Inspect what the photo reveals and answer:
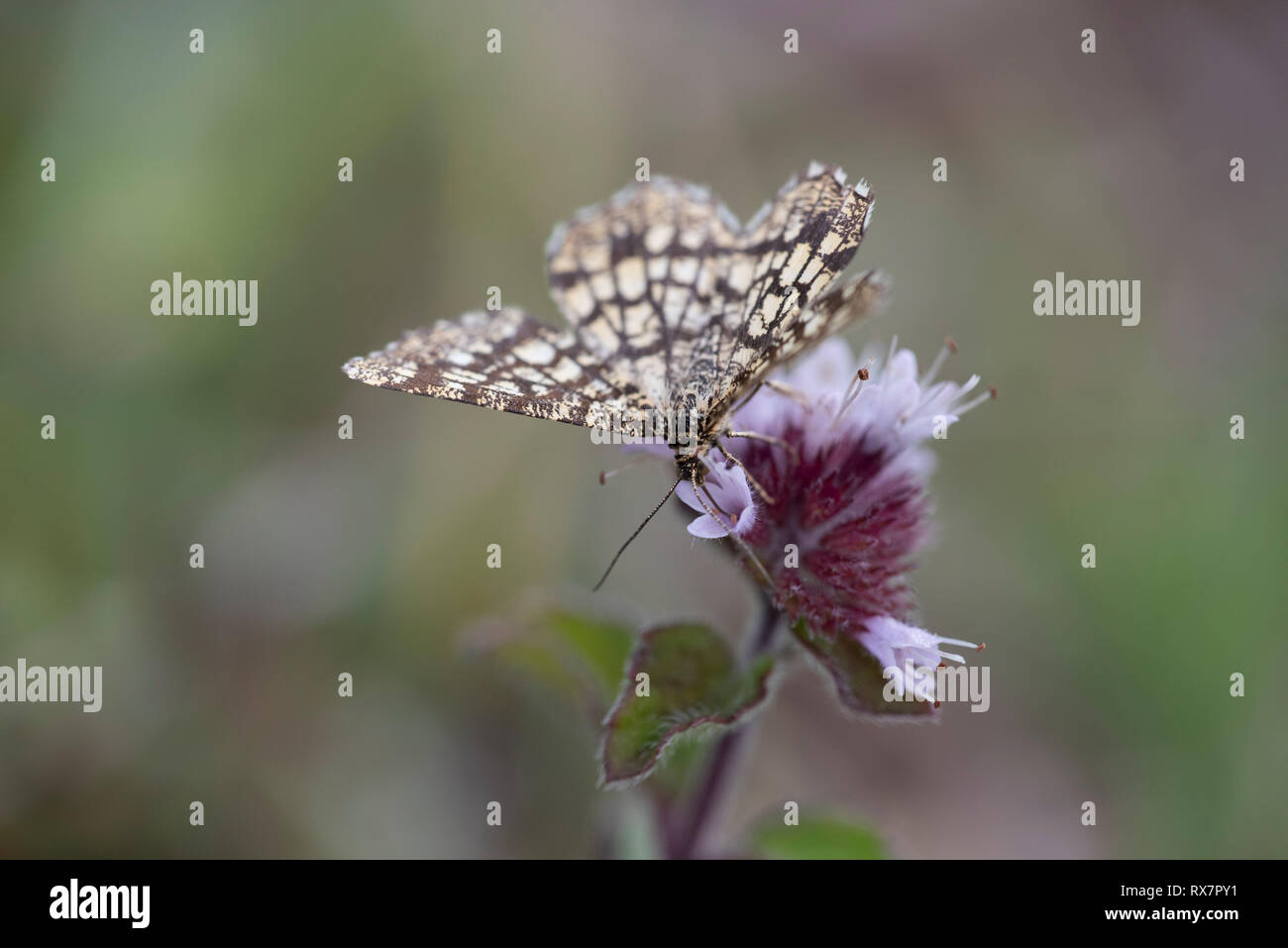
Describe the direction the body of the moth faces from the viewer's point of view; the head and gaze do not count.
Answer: toward the camera
